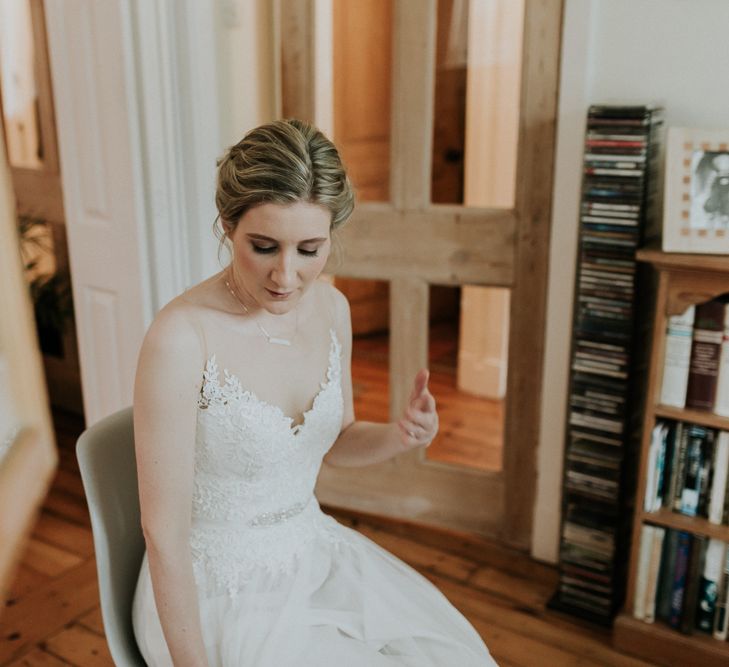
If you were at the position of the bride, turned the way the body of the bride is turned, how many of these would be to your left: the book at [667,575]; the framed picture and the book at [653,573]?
3

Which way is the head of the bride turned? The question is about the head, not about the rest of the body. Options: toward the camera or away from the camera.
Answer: toward the camera

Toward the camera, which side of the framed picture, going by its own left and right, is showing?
front

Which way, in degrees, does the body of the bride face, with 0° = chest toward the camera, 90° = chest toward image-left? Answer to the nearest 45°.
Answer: approximately 315°

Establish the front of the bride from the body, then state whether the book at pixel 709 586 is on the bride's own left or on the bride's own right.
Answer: on the bride's own left

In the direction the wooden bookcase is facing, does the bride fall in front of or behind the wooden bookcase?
in front

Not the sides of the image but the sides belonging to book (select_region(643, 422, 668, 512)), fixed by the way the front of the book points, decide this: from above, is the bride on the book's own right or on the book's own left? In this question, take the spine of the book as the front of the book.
on the book's own right

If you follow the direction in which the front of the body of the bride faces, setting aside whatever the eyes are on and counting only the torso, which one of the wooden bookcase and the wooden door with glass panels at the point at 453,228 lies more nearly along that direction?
the wooden bookcase

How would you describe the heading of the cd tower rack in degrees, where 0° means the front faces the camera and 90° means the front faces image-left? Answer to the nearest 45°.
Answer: approximately 45°

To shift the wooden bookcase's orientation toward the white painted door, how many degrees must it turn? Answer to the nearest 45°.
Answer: approximately 90° to its right
